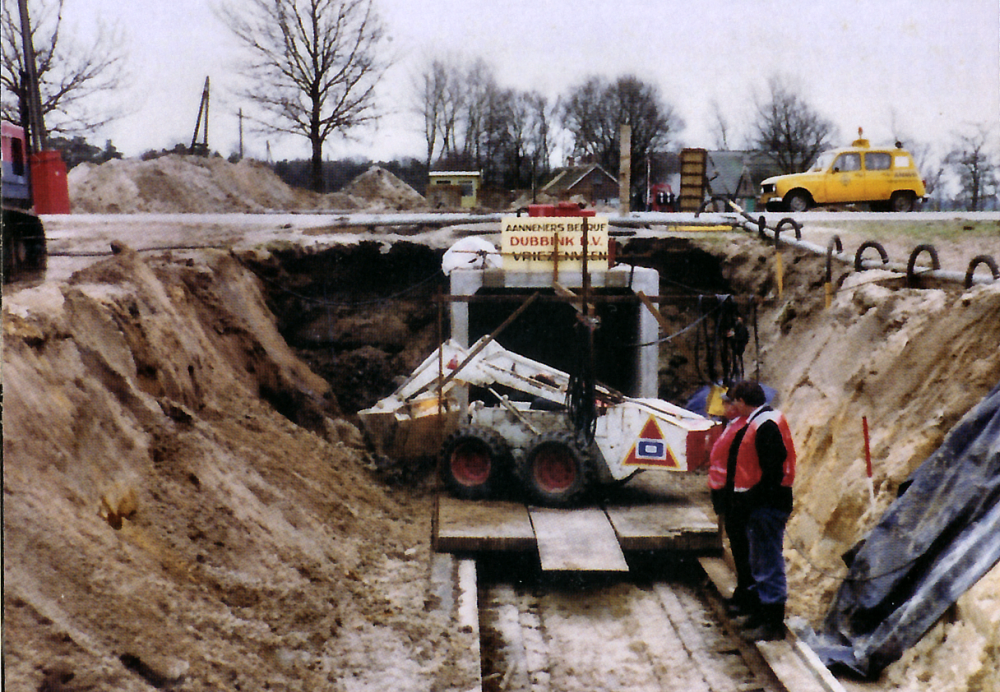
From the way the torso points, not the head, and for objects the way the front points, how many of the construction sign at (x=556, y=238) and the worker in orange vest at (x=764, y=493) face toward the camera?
1

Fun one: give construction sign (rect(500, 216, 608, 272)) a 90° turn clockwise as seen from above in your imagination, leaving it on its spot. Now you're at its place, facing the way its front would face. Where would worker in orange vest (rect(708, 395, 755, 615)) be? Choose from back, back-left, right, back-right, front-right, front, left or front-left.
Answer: back-left

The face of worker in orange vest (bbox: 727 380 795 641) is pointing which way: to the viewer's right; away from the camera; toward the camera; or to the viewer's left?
to the viewer's left

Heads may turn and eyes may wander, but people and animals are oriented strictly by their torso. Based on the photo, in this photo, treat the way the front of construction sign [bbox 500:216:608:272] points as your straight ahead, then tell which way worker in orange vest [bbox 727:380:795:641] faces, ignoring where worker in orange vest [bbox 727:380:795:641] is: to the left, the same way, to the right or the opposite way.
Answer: to the right

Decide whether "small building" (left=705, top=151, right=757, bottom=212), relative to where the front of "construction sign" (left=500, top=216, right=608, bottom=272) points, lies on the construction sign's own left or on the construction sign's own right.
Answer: on the construction sign's own left

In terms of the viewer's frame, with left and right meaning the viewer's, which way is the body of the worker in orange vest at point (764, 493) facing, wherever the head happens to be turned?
facing to the left of the viewer
